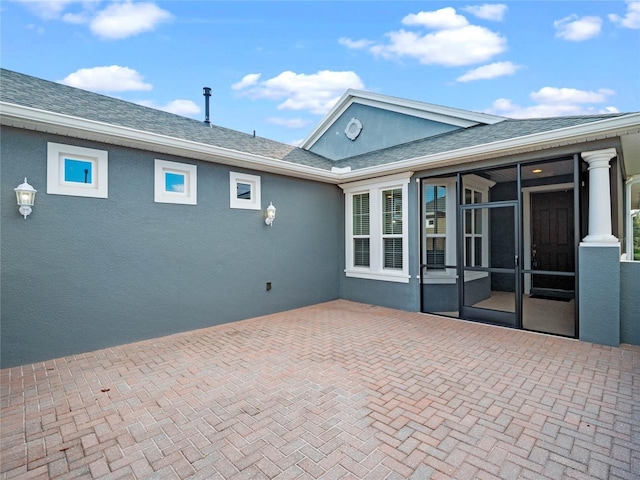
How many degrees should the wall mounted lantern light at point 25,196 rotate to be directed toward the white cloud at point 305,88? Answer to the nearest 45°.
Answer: approximately 135° to its left

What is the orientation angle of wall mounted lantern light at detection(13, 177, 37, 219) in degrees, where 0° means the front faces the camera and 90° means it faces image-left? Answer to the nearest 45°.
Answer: approximately 0°

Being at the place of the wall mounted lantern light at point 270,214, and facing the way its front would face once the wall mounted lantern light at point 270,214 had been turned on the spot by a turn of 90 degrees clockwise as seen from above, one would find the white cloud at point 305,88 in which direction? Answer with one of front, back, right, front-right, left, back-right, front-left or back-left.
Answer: back-right

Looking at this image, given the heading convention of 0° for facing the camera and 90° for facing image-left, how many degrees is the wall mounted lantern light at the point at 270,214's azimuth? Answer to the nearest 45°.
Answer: approximately 315°
